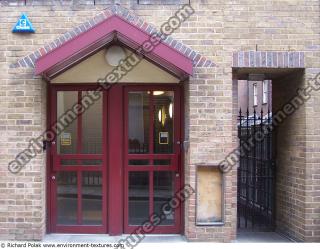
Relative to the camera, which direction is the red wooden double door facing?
toward the camera

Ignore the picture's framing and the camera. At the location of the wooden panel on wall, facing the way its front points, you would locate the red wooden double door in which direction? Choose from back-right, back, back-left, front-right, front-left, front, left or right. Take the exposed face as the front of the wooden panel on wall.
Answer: right

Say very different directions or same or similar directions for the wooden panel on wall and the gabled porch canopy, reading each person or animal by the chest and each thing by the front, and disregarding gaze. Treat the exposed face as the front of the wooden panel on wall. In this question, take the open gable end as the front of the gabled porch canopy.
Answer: same or similar directions

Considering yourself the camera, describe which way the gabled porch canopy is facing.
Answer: facing the viewer

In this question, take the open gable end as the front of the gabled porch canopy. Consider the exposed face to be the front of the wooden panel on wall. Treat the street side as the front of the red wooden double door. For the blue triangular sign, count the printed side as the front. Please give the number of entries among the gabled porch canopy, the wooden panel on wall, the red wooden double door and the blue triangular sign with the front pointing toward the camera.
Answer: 4

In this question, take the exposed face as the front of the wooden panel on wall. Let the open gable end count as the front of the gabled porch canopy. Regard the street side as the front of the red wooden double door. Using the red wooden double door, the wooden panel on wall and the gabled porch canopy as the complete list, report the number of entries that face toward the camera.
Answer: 3

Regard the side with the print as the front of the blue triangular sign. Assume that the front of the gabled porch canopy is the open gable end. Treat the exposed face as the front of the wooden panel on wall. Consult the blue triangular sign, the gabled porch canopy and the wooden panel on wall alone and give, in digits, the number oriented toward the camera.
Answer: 3

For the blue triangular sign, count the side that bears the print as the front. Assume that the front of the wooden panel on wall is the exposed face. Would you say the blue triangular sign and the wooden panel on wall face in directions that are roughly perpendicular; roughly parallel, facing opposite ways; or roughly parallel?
roughly parallel

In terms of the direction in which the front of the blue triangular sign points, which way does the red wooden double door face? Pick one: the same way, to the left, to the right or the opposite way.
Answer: the same way

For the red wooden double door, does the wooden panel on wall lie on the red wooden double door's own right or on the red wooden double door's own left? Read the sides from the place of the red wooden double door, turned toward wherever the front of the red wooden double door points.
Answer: on the red wooden double door's own left
